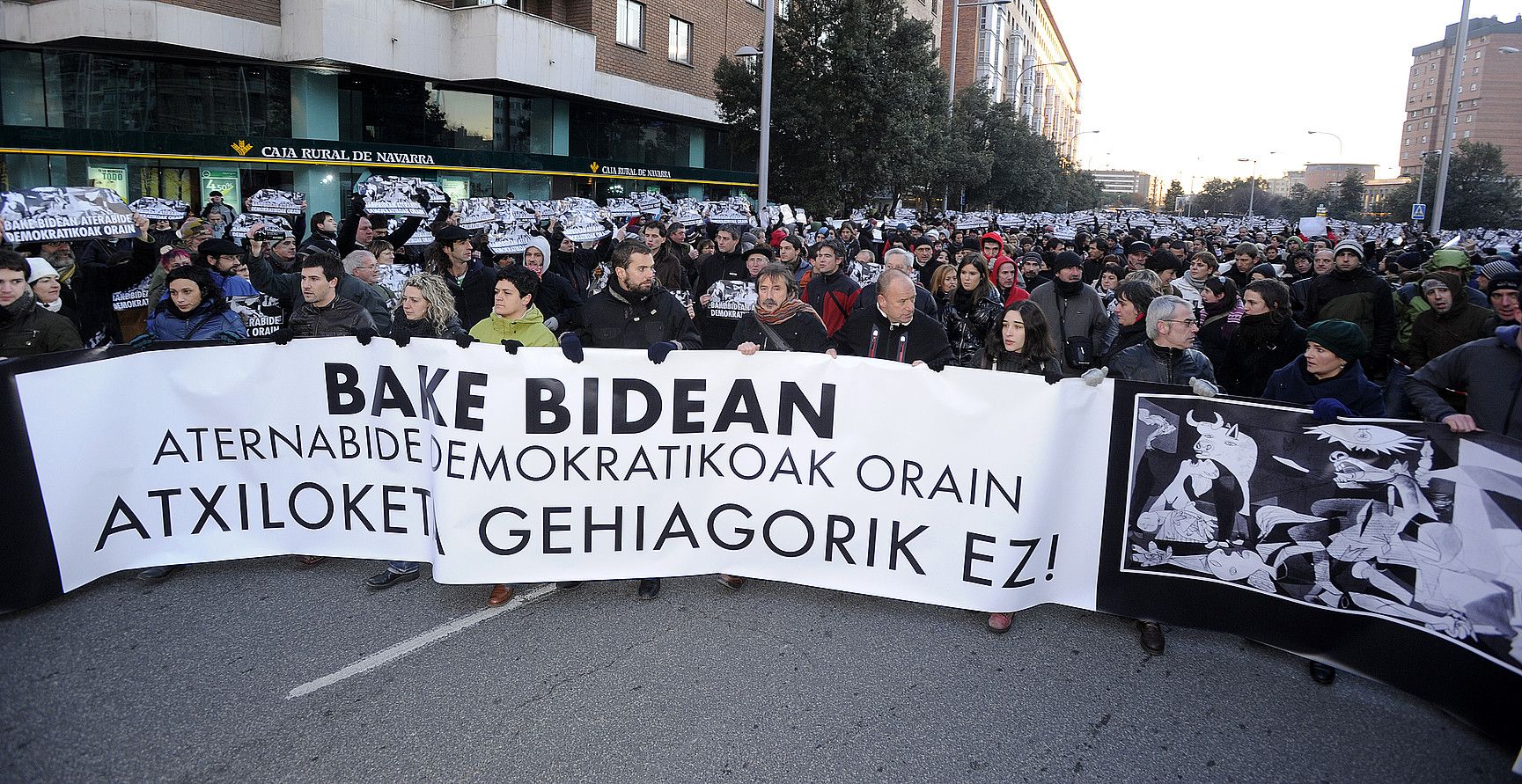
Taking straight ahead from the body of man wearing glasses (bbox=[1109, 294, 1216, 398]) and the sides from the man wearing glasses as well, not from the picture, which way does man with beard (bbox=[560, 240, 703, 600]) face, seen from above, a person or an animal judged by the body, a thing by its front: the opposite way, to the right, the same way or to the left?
the same way

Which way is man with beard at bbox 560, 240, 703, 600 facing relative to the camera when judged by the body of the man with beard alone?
toward the camera

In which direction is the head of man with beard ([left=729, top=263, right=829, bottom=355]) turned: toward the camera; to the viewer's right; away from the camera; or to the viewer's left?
toward the camera

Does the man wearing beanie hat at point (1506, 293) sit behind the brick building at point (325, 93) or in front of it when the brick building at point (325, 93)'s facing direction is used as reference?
in front

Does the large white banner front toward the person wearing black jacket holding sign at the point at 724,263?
no

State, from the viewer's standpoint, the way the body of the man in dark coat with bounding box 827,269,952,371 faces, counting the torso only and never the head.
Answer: toward the camera

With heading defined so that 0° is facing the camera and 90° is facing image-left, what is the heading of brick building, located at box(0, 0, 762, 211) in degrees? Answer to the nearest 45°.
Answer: approximately 315°

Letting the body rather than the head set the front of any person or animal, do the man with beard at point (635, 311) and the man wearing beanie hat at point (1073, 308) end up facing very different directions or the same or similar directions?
same or similar directions

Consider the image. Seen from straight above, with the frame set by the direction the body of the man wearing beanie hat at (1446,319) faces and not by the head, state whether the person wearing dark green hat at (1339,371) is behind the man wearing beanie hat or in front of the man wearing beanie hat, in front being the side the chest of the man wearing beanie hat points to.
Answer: in front

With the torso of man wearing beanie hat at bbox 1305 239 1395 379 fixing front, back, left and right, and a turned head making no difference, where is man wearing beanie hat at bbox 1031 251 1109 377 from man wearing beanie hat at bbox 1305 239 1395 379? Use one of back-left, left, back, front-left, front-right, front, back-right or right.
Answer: front-right

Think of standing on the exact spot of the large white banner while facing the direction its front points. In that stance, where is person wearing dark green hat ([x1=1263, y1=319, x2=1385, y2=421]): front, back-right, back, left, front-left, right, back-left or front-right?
left

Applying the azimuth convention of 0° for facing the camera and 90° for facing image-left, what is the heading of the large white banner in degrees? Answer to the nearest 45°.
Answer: approximately 0°

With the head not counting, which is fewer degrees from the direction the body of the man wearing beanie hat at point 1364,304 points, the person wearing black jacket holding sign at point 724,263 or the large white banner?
the large white banner

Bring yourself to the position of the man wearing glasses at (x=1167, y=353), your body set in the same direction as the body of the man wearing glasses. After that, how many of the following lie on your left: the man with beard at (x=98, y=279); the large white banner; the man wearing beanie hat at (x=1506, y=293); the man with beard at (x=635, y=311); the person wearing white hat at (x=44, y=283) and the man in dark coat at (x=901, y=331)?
1

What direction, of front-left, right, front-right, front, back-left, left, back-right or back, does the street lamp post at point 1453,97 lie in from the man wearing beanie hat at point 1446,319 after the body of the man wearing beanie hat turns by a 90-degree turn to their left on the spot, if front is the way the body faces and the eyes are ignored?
back-left

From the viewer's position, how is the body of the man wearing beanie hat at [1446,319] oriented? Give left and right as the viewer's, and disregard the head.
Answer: facing the viewer and to the left of the viewer

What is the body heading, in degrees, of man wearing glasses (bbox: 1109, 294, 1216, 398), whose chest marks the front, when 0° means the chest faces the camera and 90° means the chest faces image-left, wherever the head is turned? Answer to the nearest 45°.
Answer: approximately 315°

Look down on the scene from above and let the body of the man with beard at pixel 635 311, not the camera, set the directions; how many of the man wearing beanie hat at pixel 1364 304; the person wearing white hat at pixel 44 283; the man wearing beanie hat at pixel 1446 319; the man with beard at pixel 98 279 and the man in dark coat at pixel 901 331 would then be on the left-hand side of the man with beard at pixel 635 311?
3
